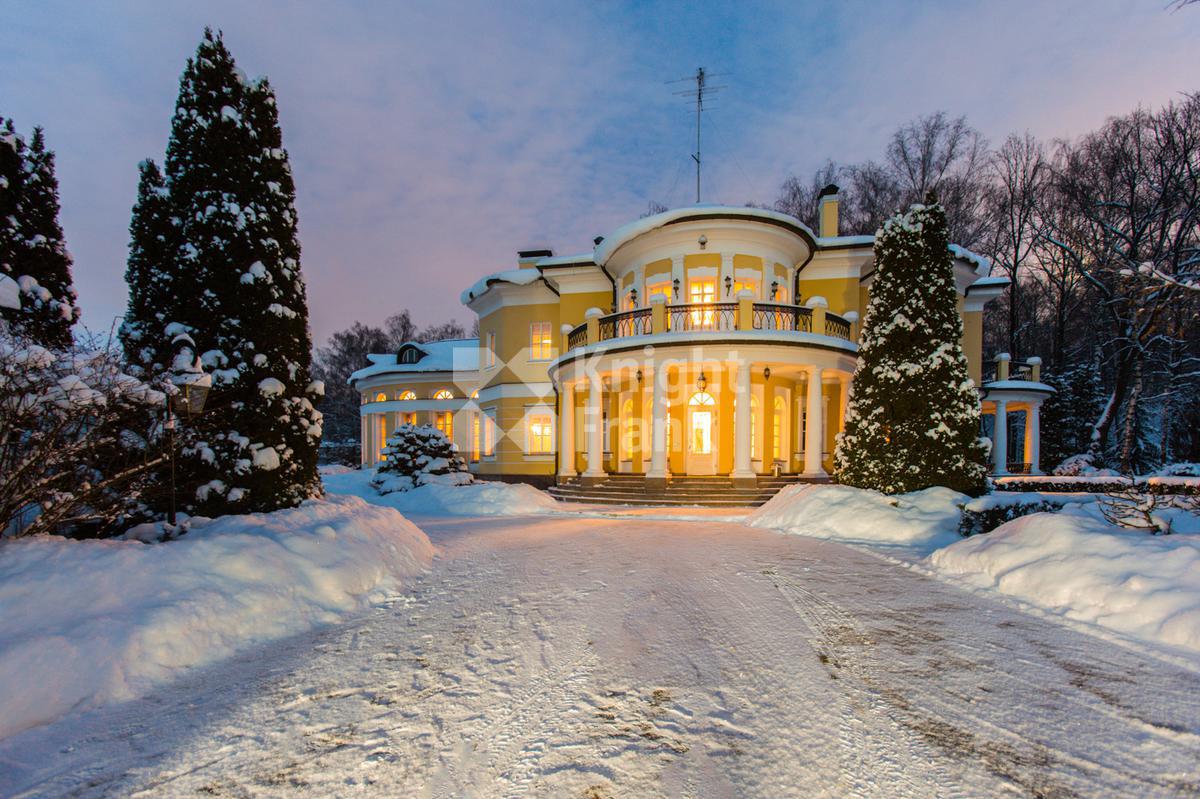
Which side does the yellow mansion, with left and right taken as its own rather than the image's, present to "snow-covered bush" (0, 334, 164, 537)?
front

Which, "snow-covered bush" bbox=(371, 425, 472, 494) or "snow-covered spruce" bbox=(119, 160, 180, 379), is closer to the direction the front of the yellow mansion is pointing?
the snow-covered spruce

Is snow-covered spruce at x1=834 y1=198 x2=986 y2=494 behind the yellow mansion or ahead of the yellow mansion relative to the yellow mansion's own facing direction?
ahead

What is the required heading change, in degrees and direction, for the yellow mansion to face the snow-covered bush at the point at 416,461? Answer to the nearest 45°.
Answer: approximately 90° to its right

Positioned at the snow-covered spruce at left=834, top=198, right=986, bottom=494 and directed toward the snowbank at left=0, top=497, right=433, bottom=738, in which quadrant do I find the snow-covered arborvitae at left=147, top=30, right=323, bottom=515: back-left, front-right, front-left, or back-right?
front-right

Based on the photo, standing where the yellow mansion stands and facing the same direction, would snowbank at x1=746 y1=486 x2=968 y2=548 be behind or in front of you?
in front

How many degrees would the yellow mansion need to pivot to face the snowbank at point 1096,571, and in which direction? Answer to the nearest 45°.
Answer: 0° — it already faces it

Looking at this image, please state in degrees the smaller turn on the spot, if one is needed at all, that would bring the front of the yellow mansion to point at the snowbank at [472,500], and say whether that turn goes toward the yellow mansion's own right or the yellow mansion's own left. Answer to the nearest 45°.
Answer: approximately 45° to the yellow mansion's own right

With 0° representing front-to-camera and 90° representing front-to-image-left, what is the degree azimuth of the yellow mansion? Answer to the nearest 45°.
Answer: approximately 0°
